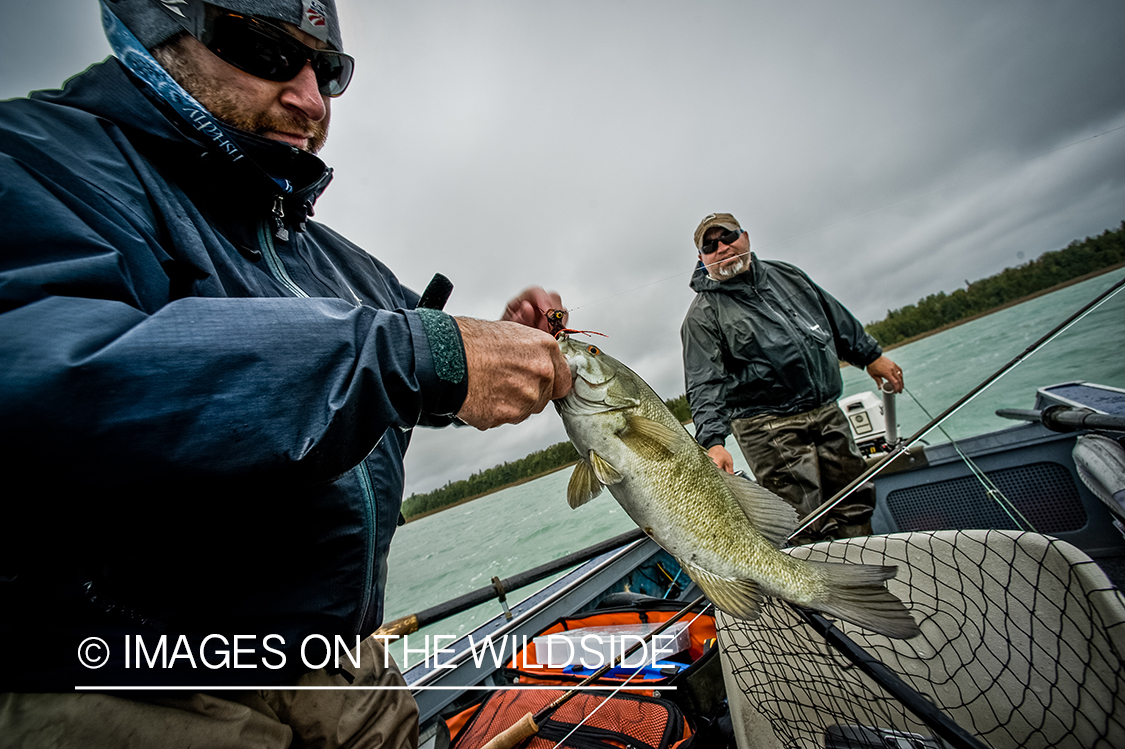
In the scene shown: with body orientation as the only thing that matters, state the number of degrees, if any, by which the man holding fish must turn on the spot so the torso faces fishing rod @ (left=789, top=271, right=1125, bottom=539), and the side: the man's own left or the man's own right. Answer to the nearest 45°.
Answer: approximately 45° to the man's own left

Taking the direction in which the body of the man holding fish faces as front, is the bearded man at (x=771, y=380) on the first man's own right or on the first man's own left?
on the first man's own left

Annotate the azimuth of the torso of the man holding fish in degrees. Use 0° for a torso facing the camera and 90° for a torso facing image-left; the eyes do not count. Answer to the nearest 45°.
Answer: approximately 315°
